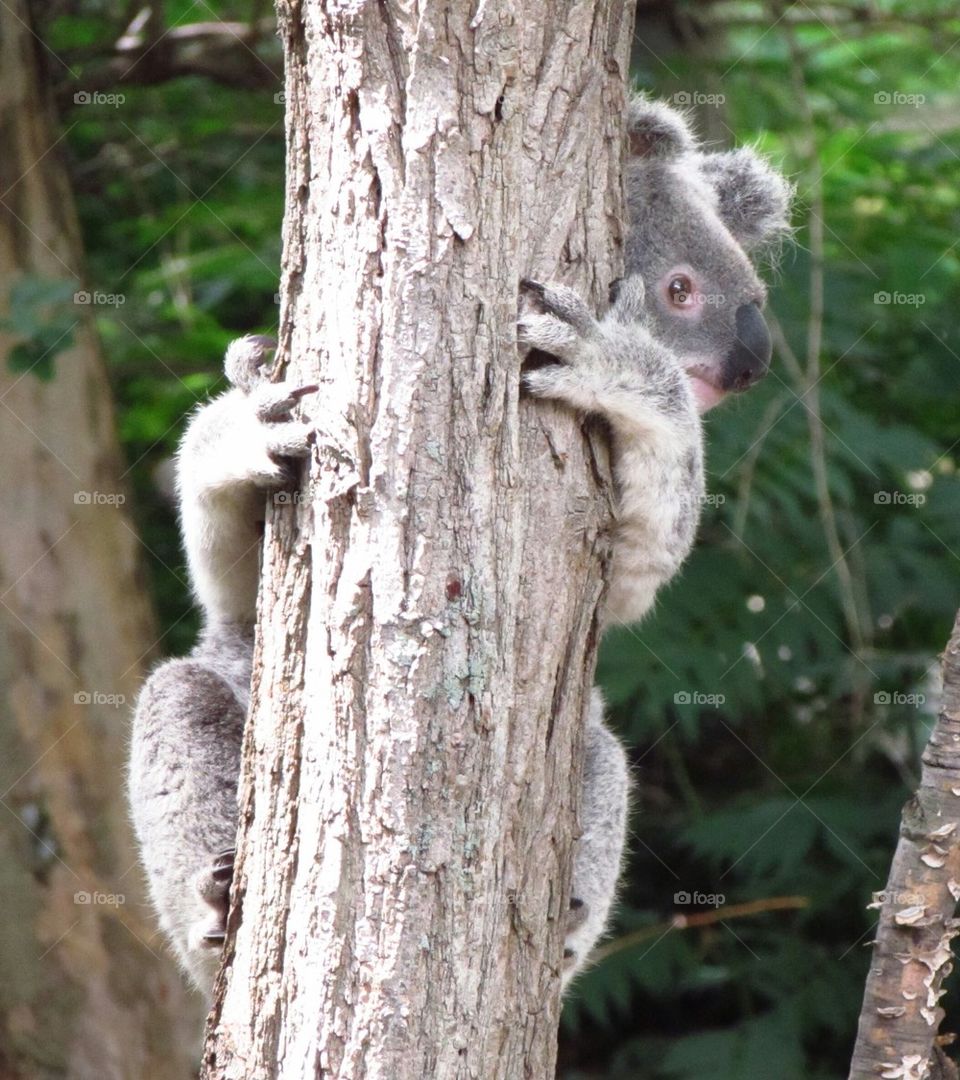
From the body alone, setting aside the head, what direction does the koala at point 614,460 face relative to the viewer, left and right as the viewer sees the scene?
facing the viewer
